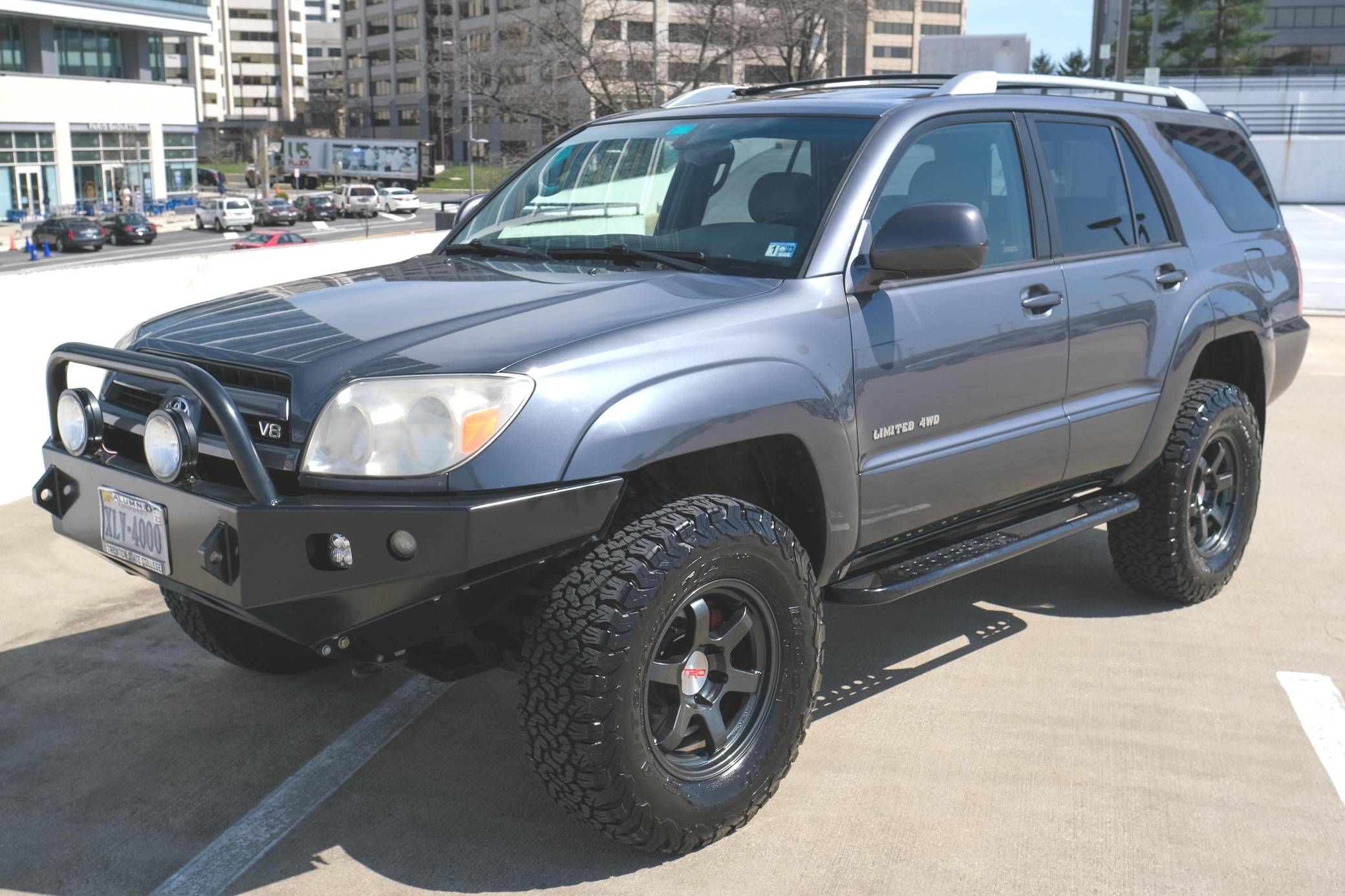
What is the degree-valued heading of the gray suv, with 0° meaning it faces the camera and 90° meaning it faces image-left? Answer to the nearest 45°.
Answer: approximately 45°

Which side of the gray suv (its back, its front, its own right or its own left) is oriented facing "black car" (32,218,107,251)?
right

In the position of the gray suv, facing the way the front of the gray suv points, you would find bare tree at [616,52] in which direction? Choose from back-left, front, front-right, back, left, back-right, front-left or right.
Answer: back-right

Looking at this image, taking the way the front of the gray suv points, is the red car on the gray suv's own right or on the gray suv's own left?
on the gray suv's own right

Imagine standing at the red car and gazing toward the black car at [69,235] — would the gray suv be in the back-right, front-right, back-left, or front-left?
back-left
